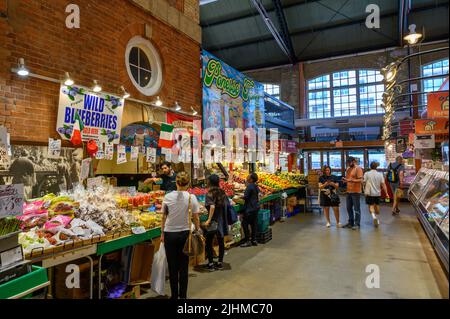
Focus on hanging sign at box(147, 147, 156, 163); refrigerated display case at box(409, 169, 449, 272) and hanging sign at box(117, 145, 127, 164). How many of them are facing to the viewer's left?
1

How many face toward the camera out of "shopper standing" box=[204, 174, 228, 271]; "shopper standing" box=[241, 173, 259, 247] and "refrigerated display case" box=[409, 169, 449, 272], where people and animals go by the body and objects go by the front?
0

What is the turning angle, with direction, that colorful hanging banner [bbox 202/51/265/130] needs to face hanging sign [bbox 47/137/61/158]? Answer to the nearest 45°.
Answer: approximately 90° to its right

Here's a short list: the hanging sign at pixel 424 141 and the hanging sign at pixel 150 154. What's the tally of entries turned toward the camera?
2

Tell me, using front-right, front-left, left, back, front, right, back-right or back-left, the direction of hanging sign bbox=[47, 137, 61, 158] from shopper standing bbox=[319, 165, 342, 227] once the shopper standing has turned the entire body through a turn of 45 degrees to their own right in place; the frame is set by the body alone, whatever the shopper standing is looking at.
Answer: front

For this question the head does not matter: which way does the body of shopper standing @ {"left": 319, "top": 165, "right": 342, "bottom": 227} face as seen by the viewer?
toward the camera

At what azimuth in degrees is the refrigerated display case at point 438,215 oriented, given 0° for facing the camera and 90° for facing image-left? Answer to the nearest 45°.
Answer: approximately 90°

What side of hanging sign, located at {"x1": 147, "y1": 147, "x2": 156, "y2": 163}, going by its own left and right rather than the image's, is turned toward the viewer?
front

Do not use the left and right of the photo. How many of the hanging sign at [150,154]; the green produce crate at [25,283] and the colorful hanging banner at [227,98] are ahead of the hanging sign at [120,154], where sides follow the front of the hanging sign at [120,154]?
1

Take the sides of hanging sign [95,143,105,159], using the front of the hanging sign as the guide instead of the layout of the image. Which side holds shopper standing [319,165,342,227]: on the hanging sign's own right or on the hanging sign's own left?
on the hanging sign's own left

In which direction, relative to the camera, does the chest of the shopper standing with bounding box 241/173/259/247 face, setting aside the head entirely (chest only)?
to the viewer's left

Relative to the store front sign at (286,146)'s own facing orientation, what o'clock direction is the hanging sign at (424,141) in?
The hanging sign is roughly at 11 o'clock from the store front sign.

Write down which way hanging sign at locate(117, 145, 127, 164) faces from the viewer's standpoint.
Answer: facing the viewer

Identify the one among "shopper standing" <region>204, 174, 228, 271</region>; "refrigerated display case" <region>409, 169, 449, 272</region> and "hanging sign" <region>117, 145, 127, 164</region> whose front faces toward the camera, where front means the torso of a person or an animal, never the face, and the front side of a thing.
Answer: the hanging sign
